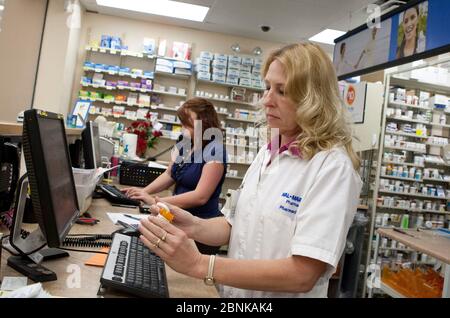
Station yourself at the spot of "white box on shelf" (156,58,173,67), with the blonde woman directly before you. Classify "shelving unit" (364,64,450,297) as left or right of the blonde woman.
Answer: left

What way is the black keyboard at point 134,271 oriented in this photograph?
to the viewer's right

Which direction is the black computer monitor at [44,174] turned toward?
to the viewer's right

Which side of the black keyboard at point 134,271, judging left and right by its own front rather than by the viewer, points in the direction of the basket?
left
